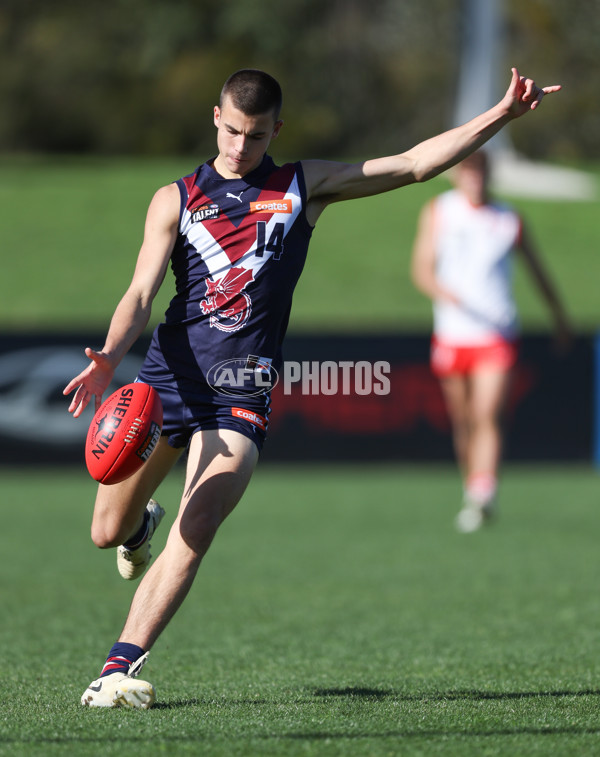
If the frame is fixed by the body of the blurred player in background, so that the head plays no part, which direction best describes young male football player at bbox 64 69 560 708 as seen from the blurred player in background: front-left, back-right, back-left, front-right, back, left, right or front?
front

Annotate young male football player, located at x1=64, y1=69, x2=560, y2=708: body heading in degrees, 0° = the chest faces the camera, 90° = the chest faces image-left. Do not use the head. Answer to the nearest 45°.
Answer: approximately 0°

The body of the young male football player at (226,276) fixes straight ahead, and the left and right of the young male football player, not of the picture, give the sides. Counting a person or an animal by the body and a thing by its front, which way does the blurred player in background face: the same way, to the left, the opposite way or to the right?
the same way

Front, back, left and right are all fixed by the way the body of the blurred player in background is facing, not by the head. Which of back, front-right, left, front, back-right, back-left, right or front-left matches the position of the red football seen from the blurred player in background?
front

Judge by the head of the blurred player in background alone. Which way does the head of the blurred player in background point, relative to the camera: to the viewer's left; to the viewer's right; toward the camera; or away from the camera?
toward the camera

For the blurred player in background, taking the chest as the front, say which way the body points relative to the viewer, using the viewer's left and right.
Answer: facing the viewer

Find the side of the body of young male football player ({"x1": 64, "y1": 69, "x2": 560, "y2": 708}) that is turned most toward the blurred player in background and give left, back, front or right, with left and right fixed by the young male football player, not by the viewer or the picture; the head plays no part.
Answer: back

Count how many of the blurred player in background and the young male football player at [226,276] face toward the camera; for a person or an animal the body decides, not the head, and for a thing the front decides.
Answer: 2
